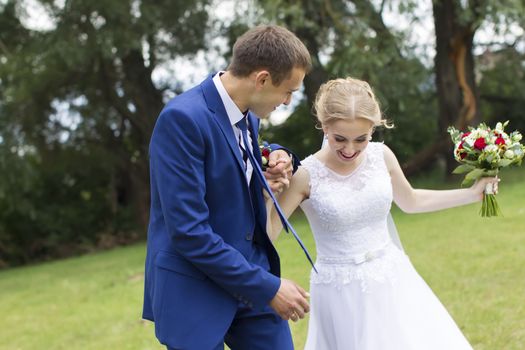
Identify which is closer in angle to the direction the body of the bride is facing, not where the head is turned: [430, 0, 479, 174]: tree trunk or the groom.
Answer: the groom

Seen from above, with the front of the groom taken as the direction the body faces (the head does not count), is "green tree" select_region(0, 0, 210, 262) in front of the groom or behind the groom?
behind

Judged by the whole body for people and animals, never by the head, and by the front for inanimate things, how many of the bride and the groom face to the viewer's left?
0

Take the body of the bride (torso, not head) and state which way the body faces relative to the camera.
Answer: toward the camera

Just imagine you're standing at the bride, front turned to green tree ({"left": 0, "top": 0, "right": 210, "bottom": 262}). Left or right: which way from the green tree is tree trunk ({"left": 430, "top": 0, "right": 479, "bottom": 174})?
right

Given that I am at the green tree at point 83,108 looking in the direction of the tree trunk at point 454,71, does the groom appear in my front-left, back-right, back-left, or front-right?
front-right

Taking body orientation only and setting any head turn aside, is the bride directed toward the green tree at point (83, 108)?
no

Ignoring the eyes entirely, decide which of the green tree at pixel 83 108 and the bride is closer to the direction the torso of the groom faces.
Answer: the bride

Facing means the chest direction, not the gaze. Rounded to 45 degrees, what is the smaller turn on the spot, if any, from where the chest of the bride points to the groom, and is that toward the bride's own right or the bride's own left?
approximately 45° to the bride's own right

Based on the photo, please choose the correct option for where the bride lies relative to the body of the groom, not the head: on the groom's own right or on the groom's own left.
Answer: on the groom's own left

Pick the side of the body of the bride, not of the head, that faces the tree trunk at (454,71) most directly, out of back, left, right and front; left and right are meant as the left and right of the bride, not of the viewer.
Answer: back

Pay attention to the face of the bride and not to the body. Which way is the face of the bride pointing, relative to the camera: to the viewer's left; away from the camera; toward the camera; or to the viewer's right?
toward the camera
